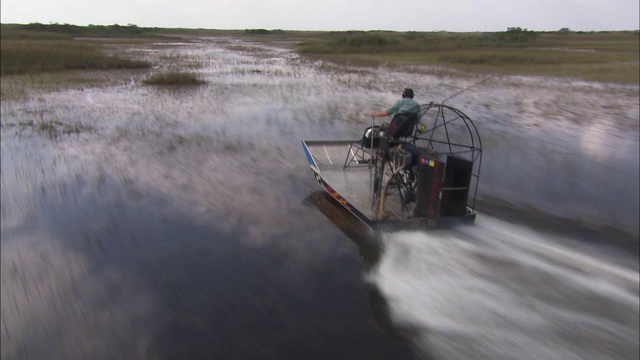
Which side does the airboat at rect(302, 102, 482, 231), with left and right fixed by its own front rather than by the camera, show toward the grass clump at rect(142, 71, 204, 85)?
front

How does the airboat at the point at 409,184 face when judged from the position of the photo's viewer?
facing away from the viewer and to the left of the viewer
